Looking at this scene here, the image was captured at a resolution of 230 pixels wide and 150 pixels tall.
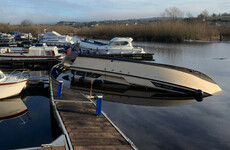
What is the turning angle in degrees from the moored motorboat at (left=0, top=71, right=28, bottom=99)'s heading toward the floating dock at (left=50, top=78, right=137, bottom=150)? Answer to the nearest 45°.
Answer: approximately 90° to its right

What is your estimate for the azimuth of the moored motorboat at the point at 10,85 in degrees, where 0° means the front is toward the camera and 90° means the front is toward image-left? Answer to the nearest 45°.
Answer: approximately 270°

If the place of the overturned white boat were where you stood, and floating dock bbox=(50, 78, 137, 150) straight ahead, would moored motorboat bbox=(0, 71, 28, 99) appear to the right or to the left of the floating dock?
right
